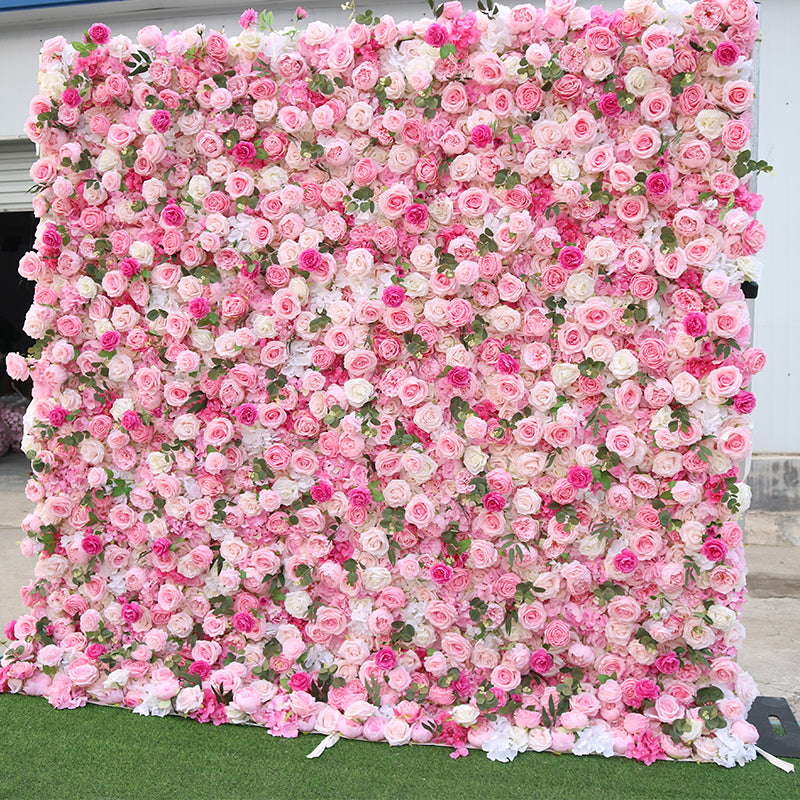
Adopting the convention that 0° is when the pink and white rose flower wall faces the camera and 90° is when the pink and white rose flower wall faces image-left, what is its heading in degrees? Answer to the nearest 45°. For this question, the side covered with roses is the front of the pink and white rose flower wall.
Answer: approximately 0°
